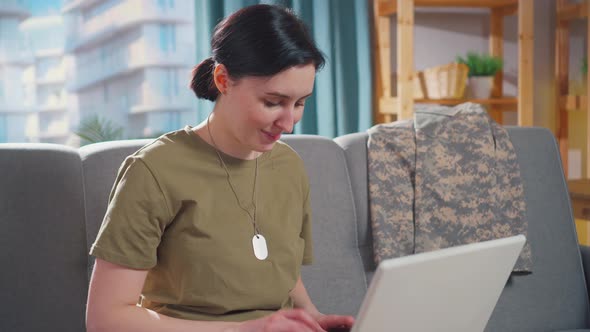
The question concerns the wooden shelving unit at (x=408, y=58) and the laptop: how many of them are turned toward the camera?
1

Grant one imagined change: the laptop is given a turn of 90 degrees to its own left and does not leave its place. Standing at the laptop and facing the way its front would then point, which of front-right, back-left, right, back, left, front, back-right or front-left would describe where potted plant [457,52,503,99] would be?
back-right

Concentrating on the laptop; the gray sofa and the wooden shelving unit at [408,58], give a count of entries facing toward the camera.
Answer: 2

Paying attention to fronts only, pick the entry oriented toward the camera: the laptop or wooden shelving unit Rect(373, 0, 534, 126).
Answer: the wooden shelving unit

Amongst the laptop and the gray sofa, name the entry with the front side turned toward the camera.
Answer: the gray sofa

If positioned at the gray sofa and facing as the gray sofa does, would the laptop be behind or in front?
in front

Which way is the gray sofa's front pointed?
toward the camera

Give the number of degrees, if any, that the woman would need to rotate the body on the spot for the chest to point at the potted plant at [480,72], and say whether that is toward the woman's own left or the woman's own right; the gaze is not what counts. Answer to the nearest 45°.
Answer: approximately 90° to the woman's own left

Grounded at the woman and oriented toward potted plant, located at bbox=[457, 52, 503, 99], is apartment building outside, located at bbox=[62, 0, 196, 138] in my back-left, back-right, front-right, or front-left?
front-left

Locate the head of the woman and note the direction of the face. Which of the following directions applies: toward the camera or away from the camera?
toward the camera

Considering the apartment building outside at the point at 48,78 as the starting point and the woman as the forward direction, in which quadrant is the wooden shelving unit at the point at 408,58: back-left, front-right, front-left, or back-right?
front-left

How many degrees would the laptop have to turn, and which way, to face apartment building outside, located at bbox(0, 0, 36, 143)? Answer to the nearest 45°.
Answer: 0° — it already faces it

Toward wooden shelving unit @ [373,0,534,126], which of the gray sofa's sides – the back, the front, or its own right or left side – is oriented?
back

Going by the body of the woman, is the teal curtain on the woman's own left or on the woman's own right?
on the woman's own left

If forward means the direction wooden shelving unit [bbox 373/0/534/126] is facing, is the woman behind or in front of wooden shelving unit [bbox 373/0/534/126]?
in front

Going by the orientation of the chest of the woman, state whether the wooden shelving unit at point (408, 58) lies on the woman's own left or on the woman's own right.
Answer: on the woman's own left

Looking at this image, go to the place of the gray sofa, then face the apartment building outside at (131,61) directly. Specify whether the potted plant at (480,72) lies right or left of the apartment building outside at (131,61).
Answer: right
